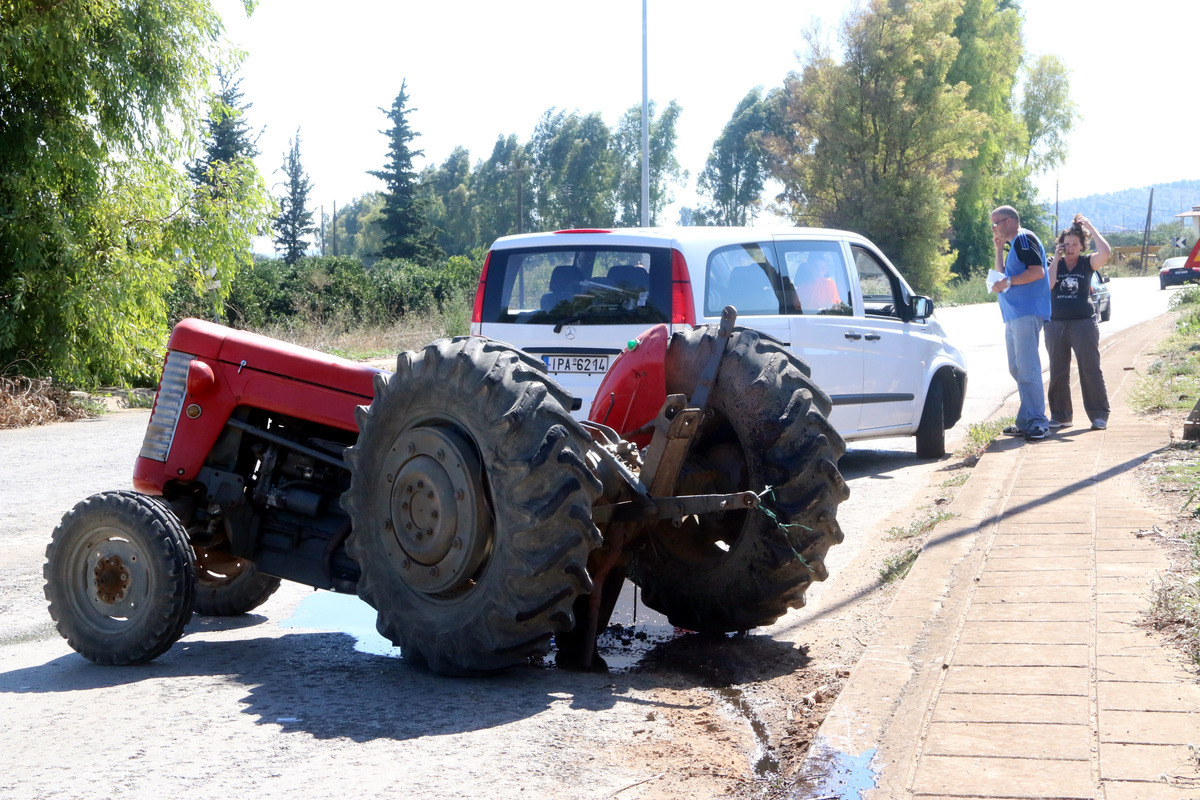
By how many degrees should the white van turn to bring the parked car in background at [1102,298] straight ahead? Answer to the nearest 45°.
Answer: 0° — it already faces it

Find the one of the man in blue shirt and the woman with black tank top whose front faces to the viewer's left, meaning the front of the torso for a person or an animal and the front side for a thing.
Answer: the man in blue shirt

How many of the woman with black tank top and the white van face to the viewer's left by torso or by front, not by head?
0

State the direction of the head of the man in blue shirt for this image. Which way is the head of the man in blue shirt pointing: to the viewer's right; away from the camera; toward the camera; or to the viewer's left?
to the viewer's left

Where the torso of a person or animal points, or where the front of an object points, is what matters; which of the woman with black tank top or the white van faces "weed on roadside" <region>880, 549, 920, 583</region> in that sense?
the woman with black tank top

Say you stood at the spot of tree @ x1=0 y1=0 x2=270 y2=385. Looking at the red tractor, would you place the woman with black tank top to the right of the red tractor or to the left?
left

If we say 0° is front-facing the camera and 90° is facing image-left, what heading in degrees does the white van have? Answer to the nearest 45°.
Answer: approximately 225°

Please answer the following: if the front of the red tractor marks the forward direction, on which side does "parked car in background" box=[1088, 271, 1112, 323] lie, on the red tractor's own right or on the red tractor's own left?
on the red tractor's own right

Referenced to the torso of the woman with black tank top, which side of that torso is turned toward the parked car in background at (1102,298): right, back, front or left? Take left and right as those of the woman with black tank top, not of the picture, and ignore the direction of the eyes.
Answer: back

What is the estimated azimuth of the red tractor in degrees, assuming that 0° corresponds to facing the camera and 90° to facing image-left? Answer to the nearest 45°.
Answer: approximately 135°

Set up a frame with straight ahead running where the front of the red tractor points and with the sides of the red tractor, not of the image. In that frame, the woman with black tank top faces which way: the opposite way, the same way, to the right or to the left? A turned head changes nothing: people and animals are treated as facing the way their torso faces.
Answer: to the left

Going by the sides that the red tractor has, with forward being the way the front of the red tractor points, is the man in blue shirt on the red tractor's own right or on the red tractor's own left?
on the red tractor's own right
